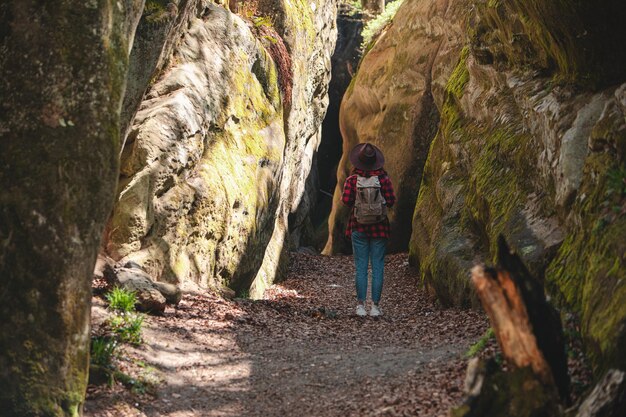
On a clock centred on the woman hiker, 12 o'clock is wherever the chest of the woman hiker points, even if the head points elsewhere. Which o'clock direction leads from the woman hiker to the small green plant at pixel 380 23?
The small green plant is roughly at 12 o'clock from the woman hiker.

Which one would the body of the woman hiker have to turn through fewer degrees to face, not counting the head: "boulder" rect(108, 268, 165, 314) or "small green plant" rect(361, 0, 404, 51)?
the small green plant

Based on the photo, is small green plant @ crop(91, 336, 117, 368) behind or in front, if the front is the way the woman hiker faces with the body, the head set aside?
behind

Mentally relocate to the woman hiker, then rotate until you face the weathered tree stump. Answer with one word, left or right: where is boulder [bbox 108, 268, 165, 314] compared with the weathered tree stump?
right

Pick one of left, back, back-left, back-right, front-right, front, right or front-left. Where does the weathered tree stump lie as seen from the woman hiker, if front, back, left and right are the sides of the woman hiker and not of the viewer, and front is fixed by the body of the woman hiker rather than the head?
back

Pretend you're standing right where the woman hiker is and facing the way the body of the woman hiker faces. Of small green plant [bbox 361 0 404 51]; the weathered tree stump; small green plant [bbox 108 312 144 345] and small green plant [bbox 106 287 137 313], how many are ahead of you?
1

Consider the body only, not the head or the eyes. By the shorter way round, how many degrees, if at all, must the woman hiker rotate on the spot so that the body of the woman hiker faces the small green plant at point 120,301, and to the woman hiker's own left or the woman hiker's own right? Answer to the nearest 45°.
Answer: approximately 135° to the woman hiker's own left

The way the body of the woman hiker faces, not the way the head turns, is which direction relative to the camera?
away from the camera
